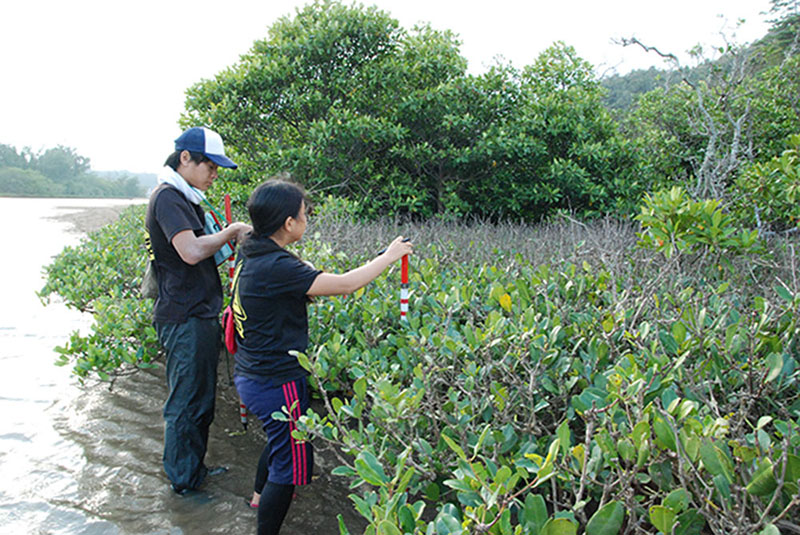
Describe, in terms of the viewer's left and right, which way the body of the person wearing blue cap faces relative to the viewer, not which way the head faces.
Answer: facing to the right of the viewer

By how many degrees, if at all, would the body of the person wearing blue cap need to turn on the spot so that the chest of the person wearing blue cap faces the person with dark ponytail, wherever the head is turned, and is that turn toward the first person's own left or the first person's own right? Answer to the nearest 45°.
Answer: approximately 45° to the first person's own right

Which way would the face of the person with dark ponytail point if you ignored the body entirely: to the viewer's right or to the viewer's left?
to the viewer's right

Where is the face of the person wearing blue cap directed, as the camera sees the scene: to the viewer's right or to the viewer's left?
to the viewer's right

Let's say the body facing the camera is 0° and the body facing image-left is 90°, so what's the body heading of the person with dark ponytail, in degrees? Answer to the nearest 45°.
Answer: approximately 225°

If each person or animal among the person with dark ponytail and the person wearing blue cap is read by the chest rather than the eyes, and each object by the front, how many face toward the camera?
0
